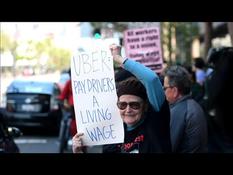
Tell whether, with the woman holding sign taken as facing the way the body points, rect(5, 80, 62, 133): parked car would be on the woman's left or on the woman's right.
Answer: on the woman's right

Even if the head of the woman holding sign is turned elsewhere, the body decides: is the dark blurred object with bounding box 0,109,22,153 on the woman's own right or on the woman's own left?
on the woman's own right

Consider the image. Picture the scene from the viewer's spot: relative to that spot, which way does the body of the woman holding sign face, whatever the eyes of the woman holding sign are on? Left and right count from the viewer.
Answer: facing the viewer and to the left of the viewer

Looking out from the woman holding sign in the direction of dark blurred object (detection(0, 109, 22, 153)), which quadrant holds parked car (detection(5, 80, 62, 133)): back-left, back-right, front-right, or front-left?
front-right
